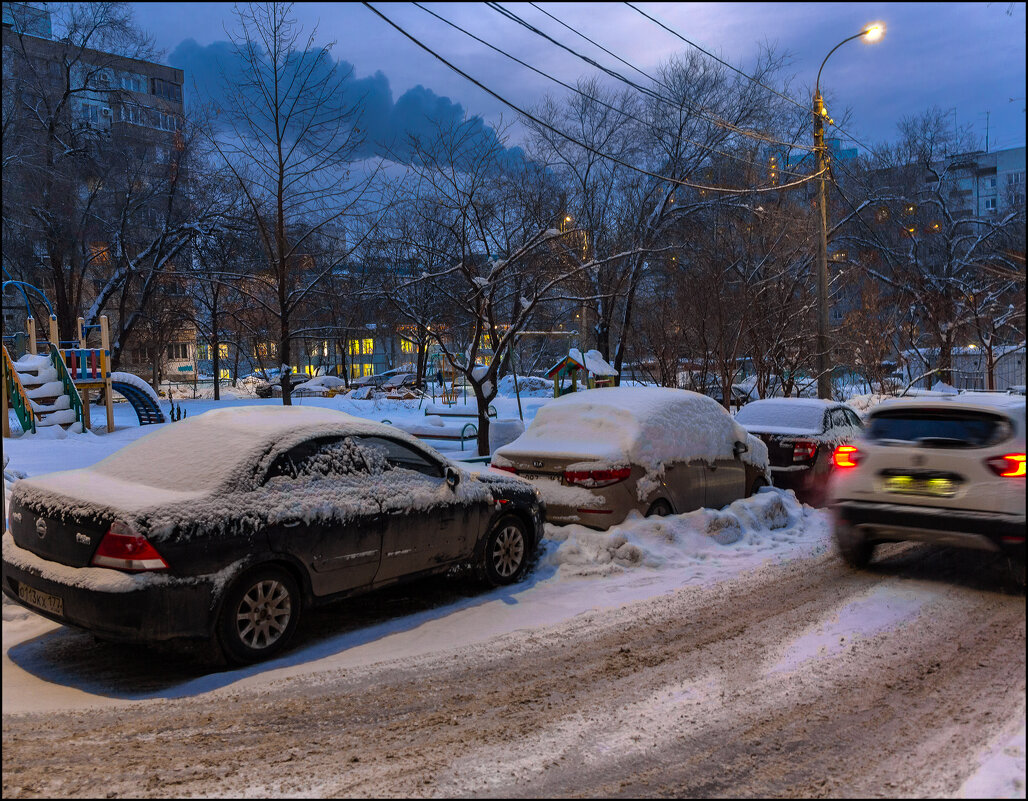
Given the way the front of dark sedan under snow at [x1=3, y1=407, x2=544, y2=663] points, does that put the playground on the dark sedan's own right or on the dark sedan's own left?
on the dark sedan's own left

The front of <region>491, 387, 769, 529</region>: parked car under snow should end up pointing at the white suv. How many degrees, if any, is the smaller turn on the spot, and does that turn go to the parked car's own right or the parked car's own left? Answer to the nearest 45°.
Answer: approximately 90° to the parked car's own right

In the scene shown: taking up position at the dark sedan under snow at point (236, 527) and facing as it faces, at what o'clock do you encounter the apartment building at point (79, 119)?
The apartment building is roughly at 10 o'clock from the dark sedan under snow.

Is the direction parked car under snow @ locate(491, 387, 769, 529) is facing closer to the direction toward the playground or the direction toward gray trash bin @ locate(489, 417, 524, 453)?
the gray trash bin

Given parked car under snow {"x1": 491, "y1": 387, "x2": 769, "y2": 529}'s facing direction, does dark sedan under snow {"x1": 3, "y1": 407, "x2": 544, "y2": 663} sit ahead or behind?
behind

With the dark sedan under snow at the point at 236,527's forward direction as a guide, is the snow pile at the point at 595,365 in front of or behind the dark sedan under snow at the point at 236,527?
in front

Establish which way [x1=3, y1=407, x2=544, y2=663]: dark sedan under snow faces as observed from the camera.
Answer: facing away from the viewer and to the right of the viewer

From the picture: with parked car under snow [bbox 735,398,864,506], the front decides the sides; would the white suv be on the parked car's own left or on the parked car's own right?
on the parked car's own right

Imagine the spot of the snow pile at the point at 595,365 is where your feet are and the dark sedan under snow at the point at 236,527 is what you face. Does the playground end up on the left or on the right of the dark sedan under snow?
right

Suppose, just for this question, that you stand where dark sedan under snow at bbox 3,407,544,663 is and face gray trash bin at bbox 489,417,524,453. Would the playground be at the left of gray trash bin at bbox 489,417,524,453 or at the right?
left

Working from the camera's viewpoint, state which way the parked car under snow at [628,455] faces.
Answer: facing away from the viewer and to the right of the viewer

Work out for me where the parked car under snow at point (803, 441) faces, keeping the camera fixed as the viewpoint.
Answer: facing away from the viewer and to the right of the viewer

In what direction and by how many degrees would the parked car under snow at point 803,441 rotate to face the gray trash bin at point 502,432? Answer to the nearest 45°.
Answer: approximately 90° to its left

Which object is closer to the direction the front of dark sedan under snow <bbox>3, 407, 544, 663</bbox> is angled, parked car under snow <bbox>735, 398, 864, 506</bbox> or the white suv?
the parked car under snow
